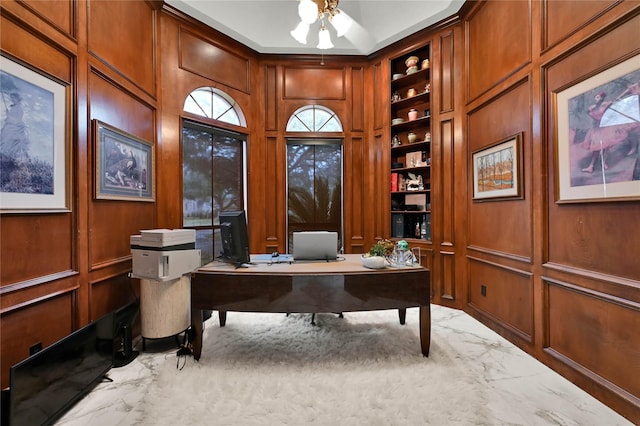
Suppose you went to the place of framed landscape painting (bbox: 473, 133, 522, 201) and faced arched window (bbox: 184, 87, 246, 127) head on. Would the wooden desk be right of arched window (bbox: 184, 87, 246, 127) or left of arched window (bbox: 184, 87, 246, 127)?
left

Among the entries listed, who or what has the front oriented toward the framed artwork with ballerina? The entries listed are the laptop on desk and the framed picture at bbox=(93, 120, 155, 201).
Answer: the framed picture

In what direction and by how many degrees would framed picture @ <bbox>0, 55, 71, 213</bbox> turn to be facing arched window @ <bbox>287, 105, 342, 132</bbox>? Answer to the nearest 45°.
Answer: approximately 45° to its left

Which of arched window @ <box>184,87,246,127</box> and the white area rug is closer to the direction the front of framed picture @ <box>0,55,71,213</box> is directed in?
the white area rug

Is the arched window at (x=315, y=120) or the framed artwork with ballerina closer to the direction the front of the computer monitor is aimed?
the arched window

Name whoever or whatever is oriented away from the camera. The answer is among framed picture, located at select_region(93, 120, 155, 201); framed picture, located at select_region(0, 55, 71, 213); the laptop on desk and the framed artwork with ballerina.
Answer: the laptop on desk

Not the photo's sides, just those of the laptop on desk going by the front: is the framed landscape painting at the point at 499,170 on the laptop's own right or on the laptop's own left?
on the laptop's own right

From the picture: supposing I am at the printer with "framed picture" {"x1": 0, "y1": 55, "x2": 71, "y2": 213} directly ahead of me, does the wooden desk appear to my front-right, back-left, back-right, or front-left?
back-left

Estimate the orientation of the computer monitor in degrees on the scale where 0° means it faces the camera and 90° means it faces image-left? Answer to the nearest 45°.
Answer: approximately 225°

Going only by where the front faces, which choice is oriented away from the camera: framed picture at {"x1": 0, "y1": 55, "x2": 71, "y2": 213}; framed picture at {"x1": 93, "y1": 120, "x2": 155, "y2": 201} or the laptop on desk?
the laptop on desk

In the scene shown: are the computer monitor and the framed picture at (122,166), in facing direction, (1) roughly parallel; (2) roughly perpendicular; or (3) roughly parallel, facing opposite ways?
roughly perpendicular

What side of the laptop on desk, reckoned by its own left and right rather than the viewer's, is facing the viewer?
back
